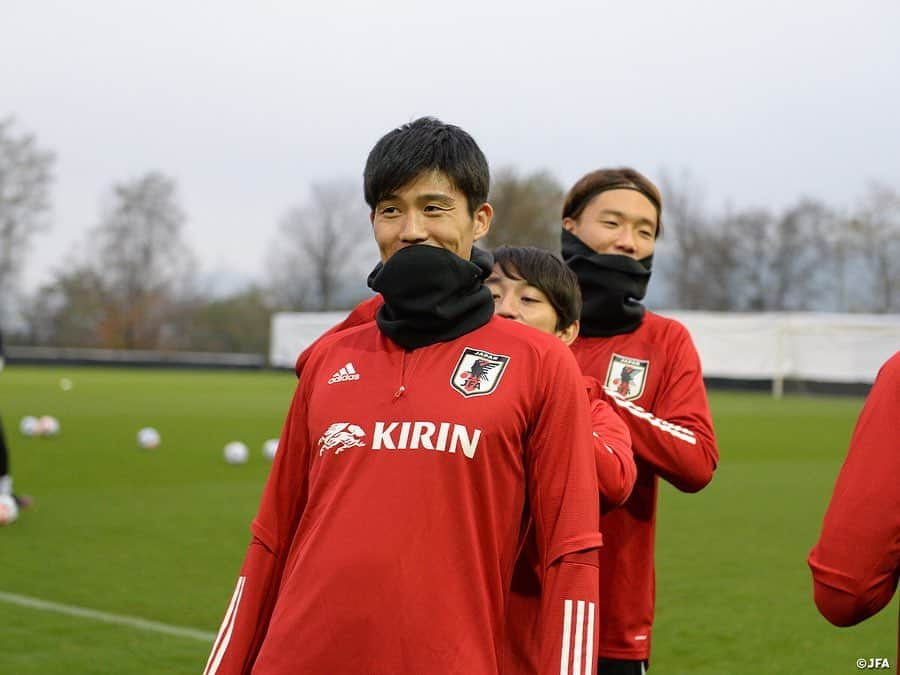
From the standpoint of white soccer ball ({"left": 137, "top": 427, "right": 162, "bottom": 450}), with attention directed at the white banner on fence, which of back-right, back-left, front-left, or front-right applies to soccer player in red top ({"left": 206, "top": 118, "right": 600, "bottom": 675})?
back-right

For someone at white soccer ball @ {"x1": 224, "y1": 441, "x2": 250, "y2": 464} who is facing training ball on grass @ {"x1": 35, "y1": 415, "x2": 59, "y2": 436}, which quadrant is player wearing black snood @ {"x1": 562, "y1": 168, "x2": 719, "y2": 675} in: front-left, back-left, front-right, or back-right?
back-left

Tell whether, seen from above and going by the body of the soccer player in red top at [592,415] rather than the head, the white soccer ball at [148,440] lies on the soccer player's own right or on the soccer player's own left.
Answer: on the soccer player's own right

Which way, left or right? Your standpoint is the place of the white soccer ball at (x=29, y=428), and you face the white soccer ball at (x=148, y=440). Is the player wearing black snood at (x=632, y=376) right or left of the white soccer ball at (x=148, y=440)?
right

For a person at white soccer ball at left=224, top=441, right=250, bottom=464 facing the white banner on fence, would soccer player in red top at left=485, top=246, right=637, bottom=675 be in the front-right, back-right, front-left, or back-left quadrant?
back-right

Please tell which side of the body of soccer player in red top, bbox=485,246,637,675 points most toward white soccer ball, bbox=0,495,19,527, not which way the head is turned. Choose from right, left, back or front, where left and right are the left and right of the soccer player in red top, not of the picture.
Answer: right

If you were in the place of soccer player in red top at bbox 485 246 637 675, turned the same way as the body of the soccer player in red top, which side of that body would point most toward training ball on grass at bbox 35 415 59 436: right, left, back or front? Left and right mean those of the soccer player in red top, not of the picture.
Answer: right

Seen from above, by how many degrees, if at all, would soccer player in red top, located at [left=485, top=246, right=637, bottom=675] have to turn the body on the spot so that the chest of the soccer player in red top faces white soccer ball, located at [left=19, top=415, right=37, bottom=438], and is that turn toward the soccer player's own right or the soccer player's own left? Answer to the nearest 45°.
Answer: approximately 90° to the soccer player's own right

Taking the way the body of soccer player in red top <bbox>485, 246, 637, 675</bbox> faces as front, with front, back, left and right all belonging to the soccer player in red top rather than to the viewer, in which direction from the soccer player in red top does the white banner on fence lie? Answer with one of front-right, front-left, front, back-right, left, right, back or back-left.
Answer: back-right

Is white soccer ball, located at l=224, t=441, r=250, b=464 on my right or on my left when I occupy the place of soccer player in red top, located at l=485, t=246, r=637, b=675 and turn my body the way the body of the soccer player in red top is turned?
on my right

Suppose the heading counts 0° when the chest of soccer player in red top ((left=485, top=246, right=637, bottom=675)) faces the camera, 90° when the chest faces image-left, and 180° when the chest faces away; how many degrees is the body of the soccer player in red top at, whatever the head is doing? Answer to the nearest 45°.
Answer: approximately 45°
